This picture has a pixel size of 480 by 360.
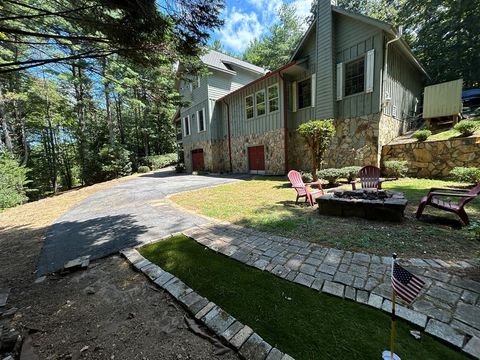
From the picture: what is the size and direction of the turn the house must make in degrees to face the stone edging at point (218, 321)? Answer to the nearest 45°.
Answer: approximately 45° to its left

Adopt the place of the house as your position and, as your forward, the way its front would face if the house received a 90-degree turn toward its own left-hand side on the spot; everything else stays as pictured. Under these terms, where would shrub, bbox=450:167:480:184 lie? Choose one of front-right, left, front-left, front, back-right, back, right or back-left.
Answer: front

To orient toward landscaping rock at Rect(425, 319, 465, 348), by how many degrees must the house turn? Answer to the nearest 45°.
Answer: approximately 45° to its left

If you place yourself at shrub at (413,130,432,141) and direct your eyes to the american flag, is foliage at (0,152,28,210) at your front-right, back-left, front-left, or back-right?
front-right

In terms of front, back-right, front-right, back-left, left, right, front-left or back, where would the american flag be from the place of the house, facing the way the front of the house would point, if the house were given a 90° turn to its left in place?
front-right

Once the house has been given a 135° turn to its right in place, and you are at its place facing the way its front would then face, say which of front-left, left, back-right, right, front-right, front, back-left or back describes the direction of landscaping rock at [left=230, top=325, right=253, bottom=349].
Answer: back

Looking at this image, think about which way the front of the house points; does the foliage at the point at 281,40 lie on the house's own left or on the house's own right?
on the house's own right

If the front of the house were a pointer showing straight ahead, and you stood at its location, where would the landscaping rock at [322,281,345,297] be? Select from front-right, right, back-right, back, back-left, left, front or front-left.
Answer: front-left

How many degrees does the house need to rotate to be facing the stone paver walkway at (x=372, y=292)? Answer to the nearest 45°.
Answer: approximately 45° to its left

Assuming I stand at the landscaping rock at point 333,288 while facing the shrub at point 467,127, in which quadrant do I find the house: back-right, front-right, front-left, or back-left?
front-left

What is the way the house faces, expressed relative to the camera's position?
facing the viewer and to the left of the viewer

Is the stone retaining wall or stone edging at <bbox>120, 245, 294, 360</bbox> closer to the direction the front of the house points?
the stone edging

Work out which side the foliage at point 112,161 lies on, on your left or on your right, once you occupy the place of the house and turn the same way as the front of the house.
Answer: on your right

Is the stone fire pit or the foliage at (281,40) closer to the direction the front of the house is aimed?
the stone fire pit

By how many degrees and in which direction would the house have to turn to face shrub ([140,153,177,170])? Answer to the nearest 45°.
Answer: approximately 90° to its right

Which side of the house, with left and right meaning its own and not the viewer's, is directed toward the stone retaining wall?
left
